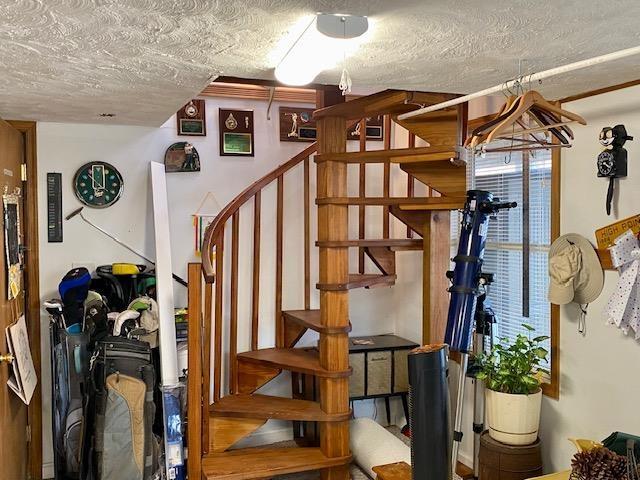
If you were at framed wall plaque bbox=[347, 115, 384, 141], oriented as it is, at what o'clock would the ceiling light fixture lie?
The ceiling light fixture is roughly at 12 o'clock from the framed wall plaque.

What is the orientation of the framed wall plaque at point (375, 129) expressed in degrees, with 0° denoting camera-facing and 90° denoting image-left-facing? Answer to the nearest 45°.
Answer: approximately 0°

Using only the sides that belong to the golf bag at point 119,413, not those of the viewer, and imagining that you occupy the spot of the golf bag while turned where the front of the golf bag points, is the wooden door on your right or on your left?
on your right

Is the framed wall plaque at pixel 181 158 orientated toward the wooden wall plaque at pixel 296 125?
no

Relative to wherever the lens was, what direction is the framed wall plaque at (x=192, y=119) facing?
facing the viewer

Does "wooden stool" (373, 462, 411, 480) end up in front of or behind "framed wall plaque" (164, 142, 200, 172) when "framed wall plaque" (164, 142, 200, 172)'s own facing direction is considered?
in front

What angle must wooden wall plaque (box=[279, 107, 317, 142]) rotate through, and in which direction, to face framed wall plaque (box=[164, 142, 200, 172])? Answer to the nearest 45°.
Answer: approximately 90° to its right

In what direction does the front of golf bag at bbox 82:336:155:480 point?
toward the camera

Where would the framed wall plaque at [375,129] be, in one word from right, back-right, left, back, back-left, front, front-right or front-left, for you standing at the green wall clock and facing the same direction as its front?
left

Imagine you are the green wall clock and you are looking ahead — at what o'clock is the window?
The window is roughly at 10 o'clock from the green wall clock.

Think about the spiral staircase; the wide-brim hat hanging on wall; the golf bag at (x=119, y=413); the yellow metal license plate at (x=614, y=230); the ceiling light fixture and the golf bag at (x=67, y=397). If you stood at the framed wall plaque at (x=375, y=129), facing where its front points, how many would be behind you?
0

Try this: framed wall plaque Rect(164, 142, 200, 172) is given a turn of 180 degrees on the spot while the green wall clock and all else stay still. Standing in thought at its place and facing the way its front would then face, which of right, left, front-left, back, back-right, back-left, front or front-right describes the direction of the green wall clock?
left

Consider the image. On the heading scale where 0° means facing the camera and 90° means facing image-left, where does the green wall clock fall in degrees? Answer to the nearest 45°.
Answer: approximately 0°

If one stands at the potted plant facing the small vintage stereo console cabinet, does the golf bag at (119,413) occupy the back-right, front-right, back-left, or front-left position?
front-left
